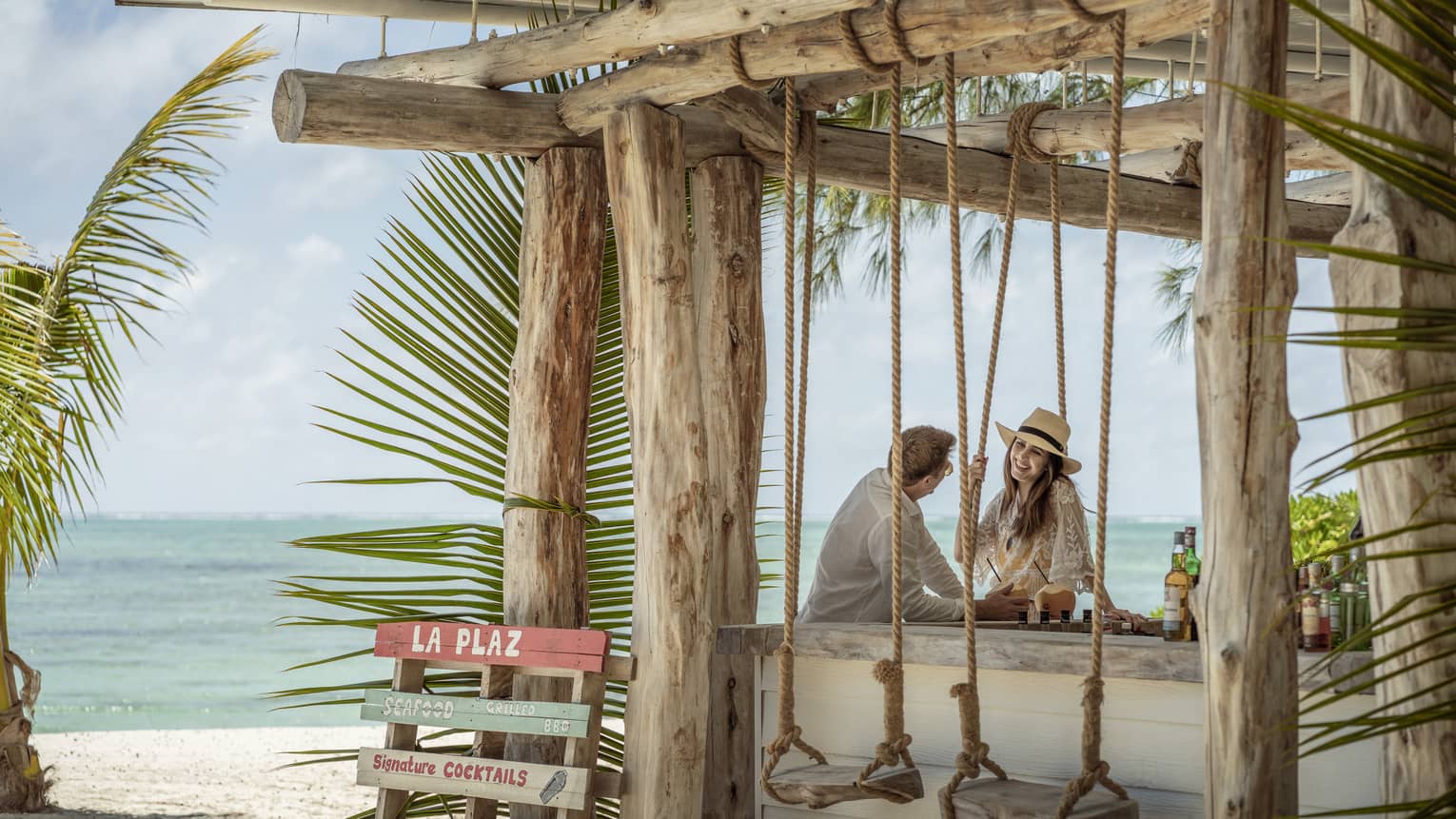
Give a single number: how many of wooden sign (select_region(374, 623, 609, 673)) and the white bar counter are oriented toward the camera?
2

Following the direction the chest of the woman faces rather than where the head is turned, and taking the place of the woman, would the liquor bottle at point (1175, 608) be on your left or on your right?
on your left

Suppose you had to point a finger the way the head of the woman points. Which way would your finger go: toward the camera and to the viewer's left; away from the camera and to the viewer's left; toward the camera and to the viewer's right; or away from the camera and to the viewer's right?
toward the camera and to the viewer's left

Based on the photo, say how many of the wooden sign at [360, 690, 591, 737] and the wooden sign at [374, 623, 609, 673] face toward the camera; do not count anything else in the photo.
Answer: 2

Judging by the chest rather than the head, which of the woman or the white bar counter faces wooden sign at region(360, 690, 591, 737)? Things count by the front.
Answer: the woman

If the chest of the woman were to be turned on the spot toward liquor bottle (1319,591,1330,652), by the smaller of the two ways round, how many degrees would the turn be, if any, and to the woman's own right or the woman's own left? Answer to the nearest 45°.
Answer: approximately 45° to the woman's own left

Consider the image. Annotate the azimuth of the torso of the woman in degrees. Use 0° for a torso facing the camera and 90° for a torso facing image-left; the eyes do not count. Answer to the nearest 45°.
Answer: approximately 45°

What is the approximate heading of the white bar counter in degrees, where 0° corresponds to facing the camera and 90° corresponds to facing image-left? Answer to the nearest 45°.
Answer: approximately 0°

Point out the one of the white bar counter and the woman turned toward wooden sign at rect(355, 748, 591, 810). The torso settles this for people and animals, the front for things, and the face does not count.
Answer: the woman

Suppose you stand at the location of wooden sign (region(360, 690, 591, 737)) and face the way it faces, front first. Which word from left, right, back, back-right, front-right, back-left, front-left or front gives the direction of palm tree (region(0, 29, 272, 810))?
back-right

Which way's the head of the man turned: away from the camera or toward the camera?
away from the camera

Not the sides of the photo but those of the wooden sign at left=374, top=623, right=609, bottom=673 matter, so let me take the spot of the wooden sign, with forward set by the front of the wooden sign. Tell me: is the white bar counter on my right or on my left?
on my left

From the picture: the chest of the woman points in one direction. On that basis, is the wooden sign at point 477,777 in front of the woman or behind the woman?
in front
